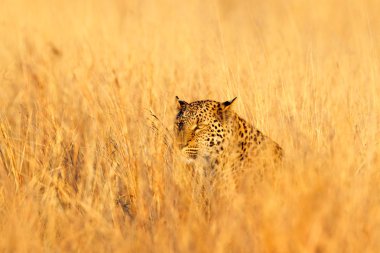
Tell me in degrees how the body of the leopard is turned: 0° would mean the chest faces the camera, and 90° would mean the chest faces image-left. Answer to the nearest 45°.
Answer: approximately 45°
